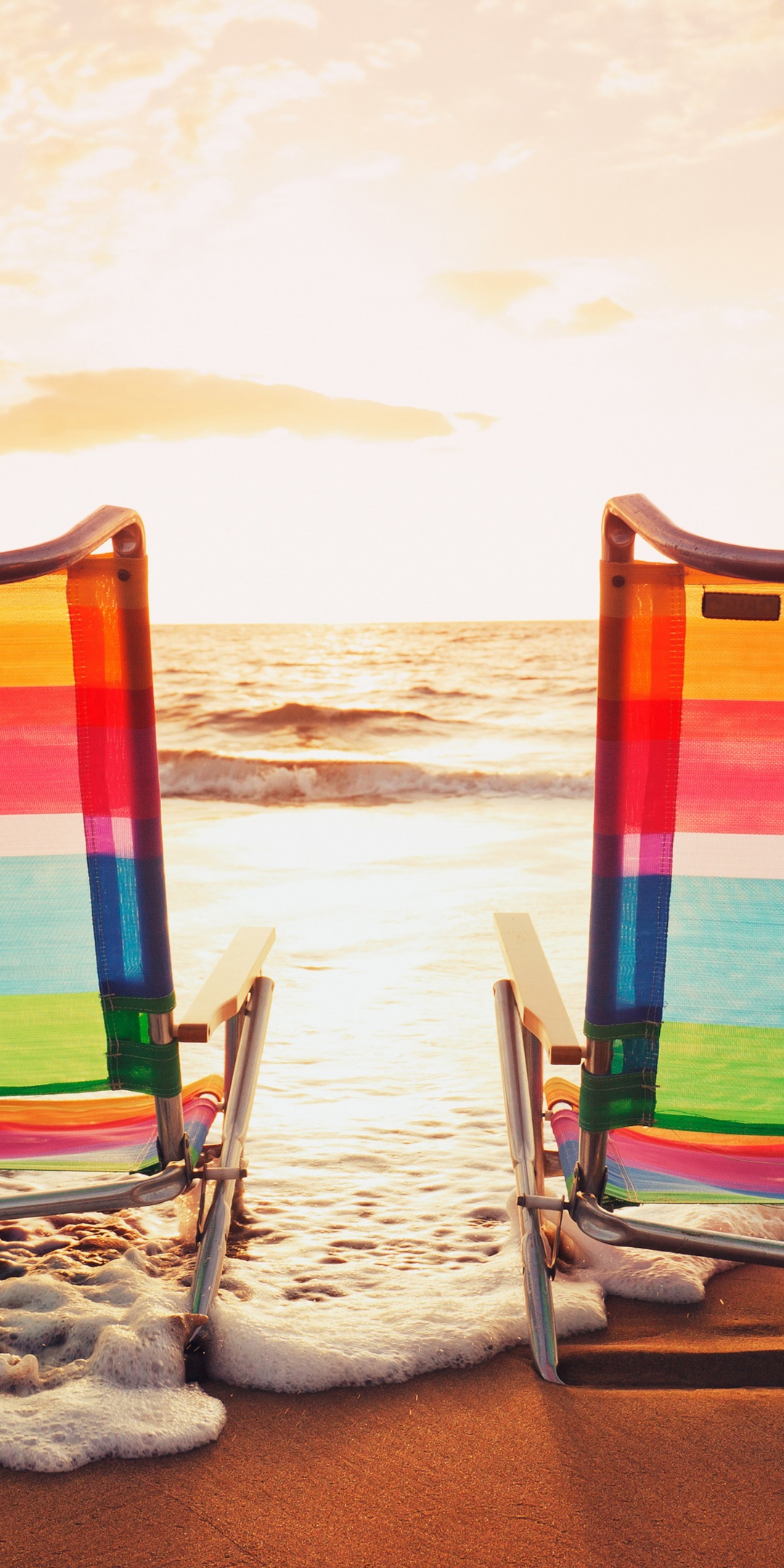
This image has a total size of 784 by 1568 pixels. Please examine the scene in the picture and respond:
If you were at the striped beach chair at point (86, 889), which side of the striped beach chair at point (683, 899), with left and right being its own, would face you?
left

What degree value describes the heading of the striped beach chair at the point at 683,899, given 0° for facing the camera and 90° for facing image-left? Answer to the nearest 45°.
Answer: approximately 180°
